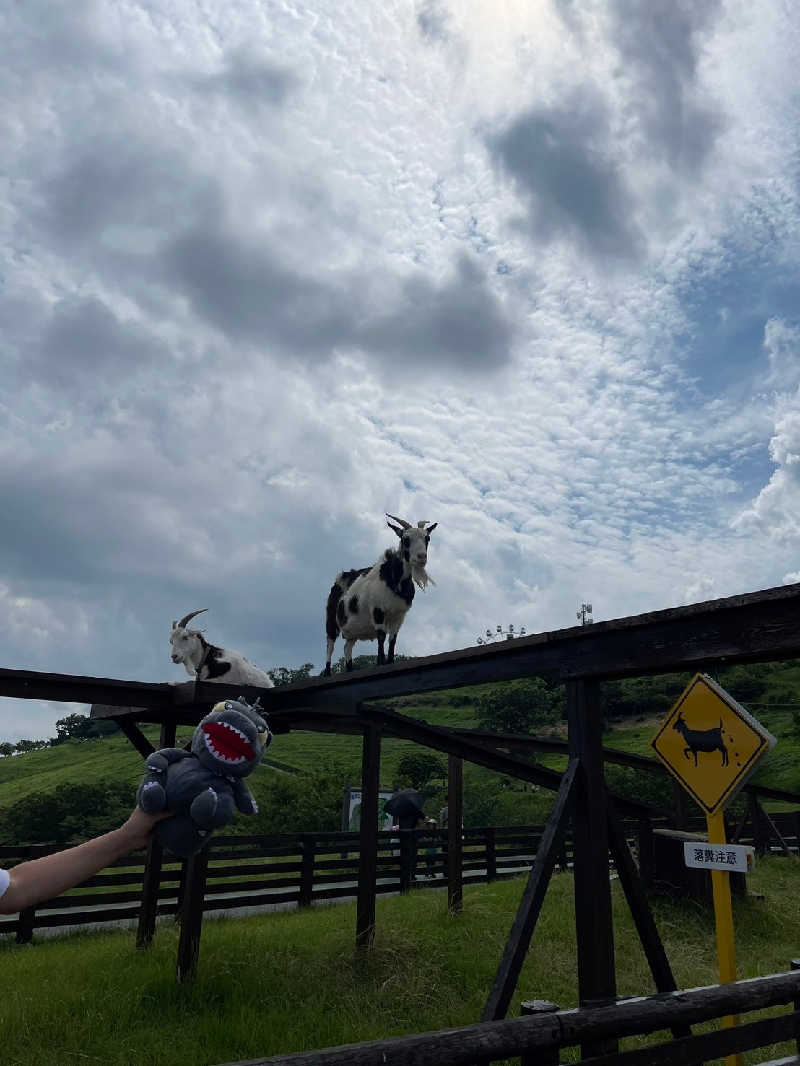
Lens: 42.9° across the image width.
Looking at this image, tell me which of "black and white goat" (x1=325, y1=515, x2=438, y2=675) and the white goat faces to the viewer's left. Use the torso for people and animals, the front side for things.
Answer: the white goat

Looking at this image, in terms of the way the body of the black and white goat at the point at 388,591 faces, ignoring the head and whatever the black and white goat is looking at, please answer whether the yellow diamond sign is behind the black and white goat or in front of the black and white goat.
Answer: in front

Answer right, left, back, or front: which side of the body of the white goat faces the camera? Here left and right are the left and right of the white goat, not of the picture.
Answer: left

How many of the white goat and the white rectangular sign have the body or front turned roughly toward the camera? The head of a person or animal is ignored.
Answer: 1

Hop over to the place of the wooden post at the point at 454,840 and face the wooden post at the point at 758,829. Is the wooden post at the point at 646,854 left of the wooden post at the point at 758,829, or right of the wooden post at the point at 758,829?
right

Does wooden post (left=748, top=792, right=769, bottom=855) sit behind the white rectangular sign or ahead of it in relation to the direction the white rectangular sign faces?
behind

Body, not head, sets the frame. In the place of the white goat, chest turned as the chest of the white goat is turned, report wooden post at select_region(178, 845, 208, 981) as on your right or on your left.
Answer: on your left

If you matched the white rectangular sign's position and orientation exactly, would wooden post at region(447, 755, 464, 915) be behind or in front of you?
behind

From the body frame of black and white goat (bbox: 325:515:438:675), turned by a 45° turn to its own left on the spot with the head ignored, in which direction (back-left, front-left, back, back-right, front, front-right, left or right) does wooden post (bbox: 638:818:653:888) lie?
front-left

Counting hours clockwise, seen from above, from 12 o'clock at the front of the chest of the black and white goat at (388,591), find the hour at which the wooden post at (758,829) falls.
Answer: The wooden post is roughly at 9 o'clock from the black and white goat.

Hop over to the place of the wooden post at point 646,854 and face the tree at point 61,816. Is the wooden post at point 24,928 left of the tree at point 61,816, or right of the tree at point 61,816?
left
